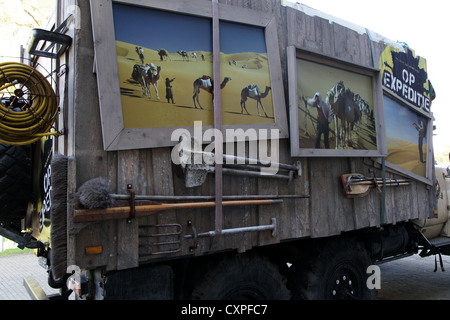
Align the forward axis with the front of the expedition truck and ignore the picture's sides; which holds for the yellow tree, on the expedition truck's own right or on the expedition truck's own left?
on the expedition truck's own left

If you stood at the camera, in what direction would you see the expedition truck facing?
facing away from the viewer and to the right of the viewer
